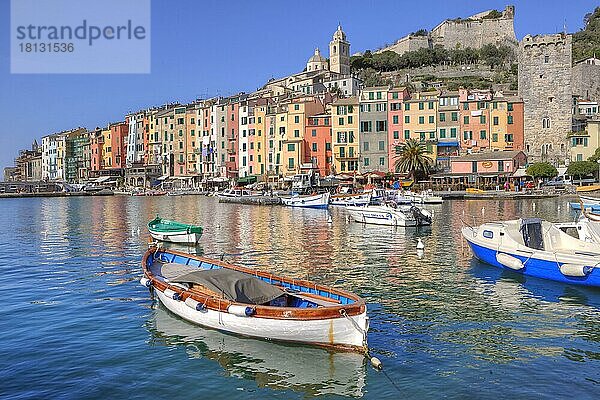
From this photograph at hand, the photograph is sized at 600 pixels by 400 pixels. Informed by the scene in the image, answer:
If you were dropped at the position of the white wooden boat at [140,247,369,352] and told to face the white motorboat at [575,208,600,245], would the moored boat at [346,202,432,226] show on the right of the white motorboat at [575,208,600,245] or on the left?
left

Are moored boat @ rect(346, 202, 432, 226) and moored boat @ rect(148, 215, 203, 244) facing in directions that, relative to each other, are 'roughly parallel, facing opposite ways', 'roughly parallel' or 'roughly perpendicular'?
roughly parallel

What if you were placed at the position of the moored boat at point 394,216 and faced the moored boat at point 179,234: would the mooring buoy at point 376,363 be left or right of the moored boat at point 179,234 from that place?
left

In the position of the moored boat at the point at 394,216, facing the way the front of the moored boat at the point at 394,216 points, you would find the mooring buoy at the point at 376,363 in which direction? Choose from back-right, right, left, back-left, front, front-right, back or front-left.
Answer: left

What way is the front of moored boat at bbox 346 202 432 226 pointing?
to the viewer's left

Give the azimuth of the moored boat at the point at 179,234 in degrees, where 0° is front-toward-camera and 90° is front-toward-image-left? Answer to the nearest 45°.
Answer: approximately 90°

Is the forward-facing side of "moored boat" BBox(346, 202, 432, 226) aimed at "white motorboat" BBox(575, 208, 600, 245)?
no

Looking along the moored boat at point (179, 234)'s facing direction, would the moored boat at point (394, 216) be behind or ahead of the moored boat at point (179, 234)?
behind

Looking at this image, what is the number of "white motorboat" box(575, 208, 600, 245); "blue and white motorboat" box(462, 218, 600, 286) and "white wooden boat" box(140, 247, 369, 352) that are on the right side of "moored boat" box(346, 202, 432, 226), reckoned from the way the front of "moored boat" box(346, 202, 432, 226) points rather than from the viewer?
0

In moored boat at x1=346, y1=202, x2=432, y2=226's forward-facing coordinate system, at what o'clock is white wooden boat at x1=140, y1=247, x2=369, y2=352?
The white wooden boat is roughly at 9 o'clock from the moored boat.

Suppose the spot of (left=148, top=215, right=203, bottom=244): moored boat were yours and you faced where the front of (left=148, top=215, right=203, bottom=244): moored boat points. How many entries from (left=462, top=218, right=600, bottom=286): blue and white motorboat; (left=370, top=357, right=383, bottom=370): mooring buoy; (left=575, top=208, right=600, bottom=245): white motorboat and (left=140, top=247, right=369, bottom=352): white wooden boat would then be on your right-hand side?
0

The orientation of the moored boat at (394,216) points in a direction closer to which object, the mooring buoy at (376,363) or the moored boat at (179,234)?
the moored boat

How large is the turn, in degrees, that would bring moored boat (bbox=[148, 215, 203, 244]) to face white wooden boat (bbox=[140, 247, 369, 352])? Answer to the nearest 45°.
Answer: approximately 90° to its left

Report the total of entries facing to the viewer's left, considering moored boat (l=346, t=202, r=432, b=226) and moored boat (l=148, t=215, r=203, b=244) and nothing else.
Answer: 2

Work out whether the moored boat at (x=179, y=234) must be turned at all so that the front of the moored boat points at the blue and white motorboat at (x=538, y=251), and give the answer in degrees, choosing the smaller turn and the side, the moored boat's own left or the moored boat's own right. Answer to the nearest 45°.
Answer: approximately 135° to the moored boat's own left

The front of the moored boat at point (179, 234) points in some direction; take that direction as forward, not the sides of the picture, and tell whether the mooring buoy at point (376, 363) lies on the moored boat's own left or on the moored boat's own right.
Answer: on the moored boat's own left
